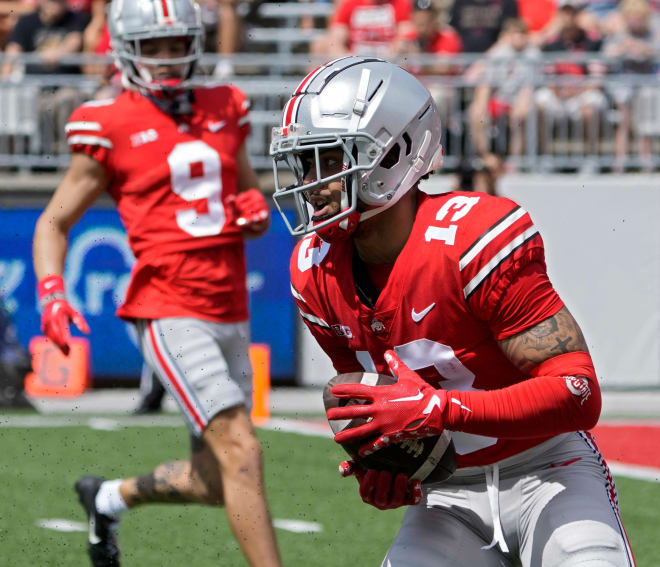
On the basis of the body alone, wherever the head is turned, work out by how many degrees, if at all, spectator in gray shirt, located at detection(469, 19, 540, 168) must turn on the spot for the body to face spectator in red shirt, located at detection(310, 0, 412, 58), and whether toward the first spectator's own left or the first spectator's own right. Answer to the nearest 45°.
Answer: approximately 90° to the first spectator's own right

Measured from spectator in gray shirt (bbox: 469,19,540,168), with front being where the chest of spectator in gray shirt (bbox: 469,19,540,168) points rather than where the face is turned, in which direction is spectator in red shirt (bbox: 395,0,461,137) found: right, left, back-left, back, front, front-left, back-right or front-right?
right

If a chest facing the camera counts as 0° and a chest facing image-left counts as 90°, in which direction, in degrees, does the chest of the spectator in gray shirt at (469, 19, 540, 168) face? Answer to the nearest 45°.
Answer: approximately 0°

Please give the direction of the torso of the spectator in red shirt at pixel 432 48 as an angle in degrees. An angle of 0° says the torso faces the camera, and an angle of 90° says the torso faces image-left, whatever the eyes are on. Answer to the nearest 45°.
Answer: approximately 0°

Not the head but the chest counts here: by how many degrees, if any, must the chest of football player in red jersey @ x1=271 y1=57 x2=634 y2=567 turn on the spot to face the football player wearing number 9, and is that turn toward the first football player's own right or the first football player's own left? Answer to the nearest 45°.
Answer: approximately 90° to the first football player's own right

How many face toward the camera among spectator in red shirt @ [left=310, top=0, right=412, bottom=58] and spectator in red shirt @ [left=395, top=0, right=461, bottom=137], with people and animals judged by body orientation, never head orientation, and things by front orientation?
2

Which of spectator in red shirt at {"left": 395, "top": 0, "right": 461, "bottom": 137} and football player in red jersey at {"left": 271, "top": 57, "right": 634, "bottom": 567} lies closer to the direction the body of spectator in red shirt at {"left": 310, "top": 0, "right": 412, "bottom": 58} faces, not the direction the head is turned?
the football player in red jersey

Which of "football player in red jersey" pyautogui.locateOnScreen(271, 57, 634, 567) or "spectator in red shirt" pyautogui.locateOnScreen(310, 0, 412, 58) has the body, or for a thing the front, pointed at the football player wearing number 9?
the spectator in red shirt

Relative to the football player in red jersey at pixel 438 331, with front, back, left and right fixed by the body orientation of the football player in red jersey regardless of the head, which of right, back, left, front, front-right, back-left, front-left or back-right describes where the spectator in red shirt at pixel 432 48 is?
back-right
